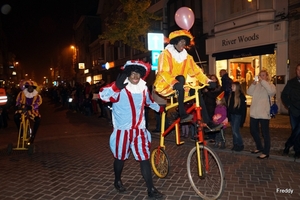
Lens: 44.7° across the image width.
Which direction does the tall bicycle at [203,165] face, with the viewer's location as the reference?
facing the viewer and to the right of the viewer

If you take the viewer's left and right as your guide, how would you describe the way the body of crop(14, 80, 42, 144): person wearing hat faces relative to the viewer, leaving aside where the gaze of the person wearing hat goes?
facing the viewer

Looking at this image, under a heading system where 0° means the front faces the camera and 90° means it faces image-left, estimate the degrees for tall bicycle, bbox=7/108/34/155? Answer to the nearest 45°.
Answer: approximately 0°

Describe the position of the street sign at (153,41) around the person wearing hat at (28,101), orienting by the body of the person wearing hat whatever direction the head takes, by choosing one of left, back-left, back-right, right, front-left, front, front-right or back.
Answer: back-left

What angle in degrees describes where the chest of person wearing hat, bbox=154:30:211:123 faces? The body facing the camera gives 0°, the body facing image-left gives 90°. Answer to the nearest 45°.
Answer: approximately 315°

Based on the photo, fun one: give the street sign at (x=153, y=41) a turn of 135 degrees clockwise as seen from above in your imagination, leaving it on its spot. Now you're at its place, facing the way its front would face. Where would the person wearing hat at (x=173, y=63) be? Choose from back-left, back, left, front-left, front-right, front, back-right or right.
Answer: back-left

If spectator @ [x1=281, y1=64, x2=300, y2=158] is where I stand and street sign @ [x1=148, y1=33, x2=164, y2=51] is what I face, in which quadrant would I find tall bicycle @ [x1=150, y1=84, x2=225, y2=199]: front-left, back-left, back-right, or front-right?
back-left

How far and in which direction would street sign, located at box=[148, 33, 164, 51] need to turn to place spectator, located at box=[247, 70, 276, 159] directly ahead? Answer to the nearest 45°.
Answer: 0° — it already faces them

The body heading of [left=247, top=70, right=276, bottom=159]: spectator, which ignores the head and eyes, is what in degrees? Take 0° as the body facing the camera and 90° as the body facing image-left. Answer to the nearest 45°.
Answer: approximately 45°

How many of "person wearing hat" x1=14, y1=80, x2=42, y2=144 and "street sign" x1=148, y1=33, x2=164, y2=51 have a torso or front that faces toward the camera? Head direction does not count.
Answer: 2

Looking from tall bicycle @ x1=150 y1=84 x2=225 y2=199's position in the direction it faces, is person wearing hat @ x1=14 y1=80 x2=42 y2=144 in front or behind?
behind

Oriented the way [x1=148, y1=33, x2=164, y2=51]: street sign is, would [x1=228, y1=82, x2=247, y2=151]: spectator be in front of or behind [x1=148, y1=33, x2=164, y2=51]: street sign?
in front
